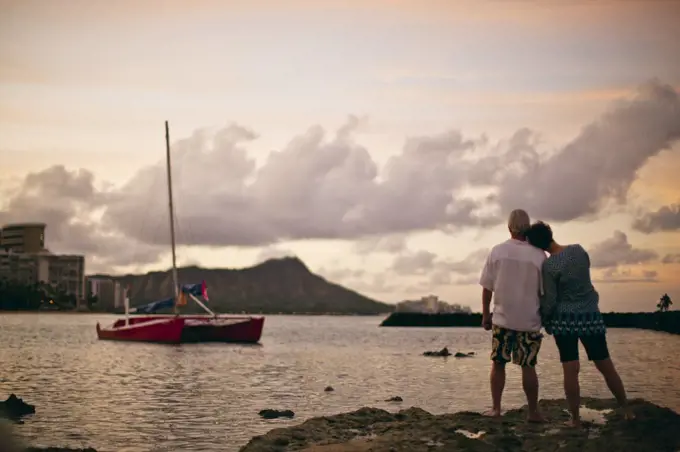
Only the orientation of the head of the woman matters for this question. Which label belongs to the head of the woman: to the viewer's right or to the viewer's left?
to the viewer's left

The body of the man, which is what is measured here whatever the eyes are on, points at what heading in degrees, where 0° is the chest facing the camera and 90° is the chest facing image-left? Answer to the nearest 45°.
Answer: approximately 180°

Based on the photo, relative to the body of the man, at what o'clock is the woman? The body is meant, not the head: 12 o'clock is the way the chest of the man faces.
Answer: The woman is roughly at 3 o'clock from the man.

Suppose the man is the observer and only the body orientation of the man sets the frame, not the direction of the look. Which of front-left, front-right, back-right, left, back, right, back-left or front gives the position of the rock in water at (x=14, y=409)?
front-left

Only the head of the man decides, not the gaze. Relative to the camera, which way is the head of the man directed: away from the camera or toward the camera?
away from the camera
